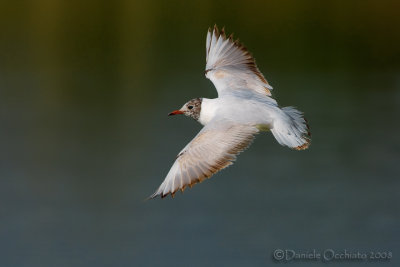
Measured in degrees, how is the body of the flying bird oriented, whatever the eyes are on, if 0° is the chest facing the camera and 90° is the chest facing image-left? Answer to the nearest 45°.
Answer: approximately 90°
